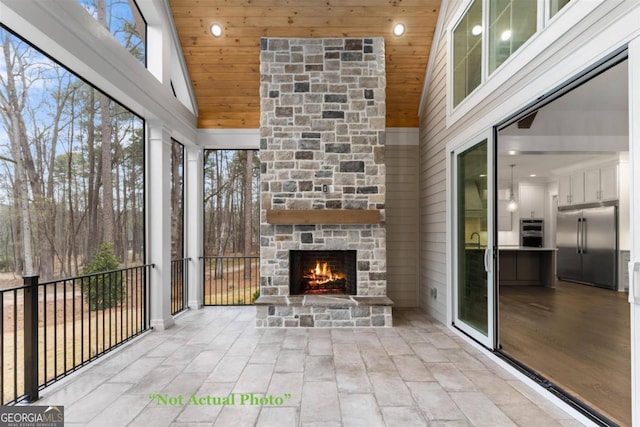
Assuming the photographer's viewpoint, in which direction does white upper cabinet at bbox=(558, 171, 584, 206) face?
facing the viewer and to the left of the viewer

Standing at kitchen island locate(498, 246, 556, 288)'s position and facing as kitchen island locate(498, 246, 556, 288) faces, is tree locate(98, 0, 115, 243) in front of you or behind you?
in front

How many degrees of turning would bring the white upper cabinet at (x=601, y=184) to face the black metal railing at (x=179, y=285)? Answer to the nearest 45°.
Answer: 0° — it already faces it

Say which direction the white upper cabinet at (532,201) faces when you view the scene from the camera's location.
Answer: facing the viewer

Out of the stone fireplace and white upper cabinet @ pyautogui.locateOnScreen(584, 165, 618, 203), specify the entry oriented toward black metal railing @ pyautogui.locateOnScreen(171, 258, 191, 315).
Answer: the white upper cabinet

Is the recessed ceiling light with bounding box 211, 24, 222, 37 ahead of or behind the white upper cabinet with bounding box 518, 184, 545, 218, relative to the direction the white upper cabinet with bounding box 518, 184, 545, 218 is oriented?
ahead

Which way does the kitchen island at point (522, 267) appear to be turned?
toward the camera

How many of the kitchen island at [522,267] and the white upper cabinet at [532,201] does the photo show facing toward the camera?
2
